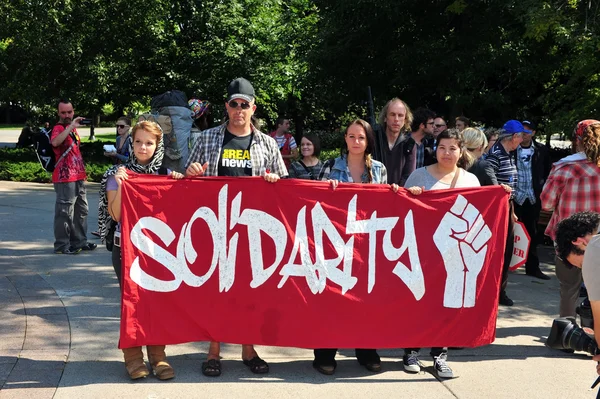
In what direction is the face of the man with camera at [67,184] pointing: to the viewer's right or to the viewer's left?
to the viewer's right

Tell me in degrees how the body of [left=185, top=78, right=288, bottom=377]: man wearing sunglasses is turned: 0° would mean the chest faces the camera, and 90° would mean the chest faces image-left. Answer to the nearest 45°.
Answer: approximately 0°

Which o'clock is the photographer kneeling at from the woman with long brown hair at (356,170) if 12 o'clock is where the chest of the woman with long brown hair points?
The photographer kneeling is roughly at 11 o'clock from the woman with long brown hair.

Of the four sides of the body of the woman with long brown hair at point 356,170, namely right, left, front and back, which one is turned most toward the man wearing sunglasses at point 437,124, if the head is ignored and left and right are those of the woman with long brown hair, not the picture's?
back

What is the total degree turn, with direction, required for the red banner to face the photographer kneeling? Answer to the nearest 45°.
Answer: approximately 45° to its left

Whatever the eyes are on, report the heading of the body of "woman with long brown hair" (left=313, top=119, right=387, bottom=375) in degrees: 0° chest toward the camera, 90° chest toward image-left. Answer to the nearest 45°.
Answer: approximately 0°

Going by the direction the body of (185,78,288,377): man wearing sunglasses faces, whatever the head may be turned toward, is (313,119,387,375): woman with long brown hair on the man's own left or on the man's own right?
on the man's own left

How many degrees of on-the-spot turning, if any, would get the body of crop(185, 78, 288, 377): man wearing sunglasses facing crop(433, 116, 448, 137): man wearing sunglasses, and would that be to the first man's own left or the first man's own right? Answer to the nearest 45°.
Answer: approximately 135° to the first man's own left

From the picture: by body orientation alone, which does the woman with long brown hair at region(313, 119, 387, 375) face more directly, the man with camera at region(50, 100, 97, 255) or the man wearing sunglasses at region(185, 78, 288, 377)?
the man wearing sunglasses
